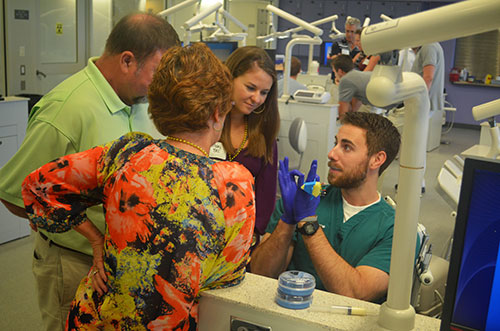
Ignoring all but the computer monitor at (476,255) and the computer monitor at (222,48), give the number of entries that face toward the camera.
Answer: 2

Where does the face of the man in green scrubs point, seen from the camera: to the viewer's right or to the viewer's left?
to the viewer's left

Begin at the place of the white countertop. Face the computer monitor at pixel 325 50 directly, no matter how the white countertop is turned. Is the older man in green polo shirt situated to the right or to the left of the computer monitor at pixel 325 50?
left

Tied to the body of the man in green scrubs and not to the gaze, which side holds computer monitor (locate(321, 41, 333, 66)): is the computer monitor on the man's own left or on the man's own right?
on the man's own right

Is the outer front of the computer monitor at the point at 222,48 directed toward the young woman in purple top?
yes

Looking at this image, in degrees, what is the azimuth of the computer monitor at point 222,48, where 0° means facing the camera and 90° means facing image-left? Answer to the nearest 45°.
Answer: approximately 0°

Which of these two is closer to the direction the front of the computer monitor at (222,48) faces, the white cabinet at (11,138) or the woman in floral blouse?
the woman in floral blouse

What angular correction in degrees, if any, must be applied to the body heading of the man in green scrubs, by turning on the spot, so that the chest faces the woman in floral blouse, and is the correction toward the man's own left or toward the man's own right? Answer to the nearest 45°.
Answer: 0° — they already face them

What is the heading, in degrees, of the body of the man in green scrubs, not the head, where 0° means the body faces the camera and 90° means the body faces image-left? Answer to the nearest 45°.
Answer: approximately 45°

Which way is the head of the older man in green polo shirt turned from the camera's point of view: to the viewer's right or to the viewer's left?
to the viewer's right

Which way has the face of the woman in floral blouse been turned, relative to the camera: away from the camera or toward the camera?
away from the camera
